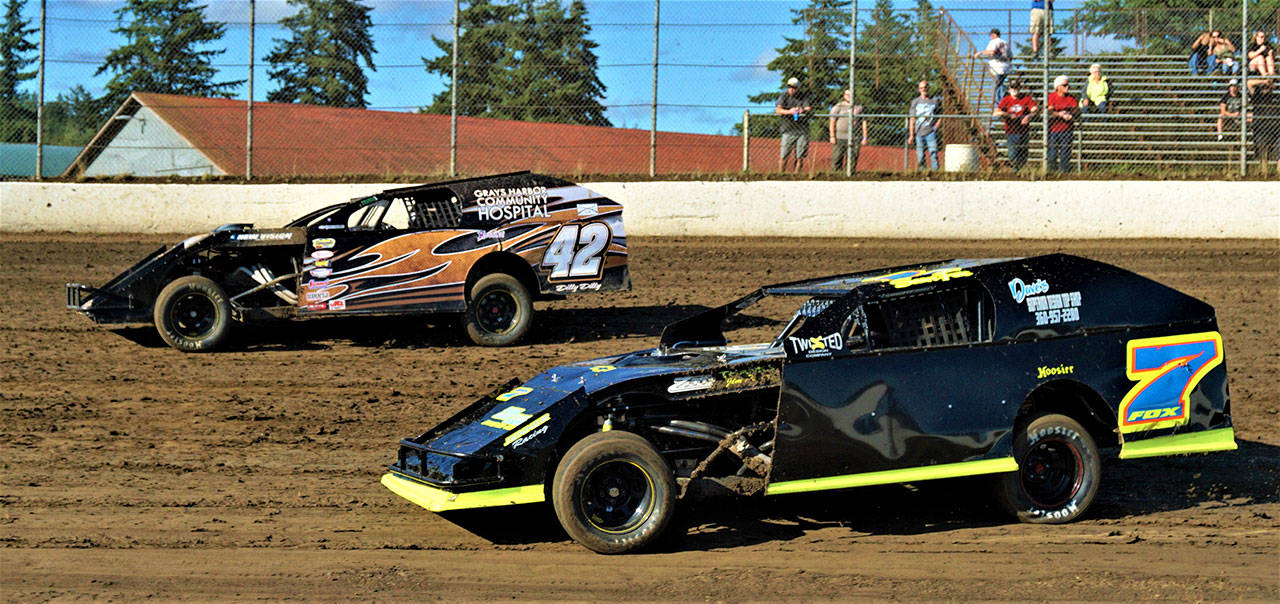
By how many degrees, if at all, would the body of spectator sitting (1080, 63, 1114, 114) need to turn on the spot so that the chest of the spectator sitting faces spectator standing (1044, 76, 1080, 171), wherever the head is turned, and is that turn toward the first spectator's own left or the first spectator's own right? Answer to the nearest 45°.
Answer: approximately 45° to the first spectator's own right

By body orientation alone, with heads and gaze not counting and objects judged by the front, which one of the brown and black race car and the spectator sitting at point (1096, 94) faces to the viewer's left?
the brown and black race car

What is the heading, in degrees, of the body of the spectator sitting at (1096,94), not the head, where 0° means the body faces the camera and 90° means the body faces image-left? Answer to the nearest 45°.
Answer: approximately 0°

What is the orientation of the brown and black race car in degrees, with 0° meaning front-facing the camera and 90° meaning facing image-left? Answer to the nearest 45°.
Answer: approximately 90°

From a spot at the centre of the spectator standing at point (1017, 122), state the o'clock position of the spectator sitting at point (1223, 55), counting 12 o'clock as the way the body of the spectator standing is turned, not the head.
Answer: The spectator sitting is roughly at 8 o'clock from the spectator standing.

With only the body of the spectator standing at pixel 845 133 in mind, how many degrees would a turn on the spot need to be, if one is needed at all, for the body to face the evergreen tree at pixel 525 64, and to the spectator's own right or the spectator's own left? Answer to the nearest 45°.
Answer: approximately 180°

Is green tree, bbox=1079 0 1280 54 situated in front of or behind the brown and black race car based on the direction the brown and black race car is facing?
behind

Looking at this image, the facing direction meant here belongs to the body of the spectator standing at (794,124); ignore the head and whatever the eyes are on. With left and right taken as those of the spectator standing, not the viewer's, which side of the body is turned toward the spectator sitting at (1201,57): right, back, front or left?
left
